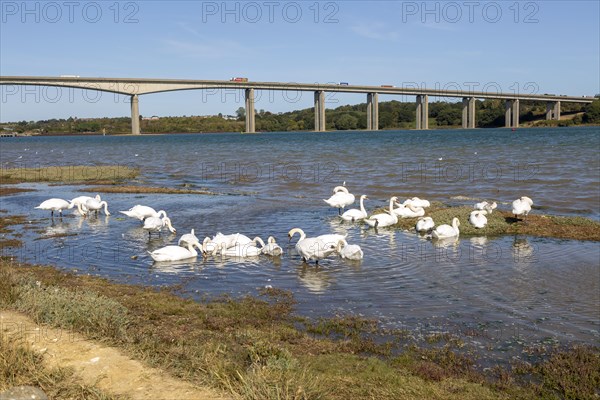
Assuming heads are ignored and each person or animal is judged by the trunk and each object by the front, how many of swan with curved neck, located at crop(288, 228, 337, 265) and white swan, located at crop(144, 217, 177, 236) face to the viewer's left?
1

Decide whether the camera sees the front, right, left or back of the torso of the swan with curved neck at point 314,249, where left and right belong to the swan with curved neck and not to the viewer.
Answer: left

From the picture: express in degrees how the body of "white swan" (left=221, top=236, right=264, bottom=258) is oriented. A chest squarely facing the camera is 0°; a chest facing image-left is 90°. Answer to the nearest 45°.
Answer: approximately 270°

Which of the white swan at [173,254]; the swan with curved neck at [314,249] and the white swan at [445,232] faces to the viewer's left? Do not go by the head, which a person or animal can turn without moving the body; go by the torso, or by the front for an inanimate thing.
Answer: the swan with curved neck

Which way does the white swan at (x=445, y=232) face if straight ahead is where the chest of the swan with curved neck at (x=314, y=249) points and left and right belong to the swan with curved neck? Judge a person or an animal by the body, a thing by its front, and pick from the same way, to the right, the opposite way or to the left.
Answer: the opposite way

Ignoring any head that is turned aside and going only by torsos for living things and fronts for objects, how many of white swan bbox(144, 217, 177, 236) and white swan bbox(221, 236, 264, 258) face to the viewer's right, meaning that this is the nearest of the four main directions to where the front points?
2

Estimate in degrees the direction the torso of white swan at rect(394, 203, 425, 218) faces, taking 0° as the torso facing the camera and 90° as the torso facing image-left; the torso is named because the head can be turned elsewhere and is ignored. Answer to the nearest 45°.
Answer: approximately 270°

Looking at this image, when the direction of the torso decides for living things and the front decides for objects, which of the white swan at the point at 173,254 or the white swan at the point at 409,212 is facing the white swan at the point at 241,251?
the white swan at the point at 173,254

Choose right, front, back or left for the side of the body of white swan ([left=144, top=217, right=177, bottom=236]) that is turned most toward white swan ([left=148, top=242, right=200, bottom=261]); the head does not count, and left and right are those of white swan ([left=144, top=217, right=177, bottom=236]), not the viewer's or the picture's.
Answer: right

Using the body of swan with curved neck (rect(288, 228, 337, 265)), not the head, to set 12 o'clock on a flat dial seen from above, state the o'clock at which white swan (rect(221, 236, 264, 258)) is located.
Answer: The white swan is roughly at 1 o'clock from the swan with curved neck.

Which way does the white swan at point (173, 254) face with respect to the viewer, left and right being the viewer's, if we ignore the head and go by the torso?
facing to the right of the viewer
